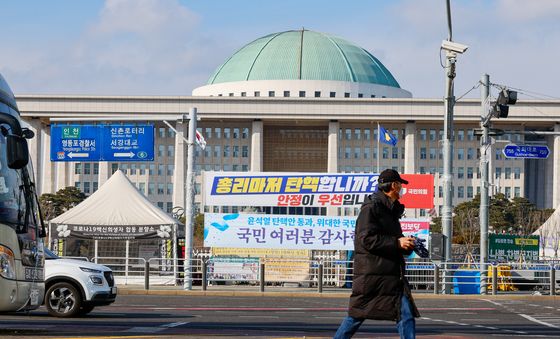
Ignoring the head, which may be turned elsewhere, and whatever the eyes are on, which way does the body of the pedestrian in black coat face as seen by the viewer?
to the viewer's right

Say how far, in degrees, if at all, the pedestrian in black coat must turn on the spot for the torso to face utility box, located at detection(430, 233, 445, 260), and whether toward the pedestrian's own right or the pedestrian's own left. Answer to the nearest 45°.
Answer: approximately 90° to the pedestrian's own left

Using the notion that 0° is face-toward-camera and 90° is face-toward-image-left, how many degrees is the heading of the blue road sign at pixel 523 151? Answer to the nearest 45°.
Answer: approximately 0°

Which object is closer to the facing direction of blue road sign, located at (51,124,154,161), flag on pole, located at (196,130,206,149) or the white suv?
the white suv

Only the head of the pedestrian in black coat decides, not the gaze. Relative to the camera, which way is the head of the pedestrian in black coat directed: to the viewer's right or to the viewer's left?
to the viewer's right

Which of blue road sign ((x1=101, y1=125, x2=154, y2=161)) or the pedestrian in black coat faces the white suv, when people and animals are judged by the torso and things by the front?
the blue road sign

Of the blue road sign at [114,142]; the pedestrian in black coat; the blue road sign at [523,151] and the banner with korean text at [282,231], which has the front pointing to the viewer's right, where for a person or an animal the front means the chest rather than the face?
the pedestrian in black coat

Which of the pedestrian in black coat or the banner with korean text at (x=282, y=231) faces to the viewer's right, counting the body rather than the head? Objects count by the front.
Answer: the pedestrian in black coat

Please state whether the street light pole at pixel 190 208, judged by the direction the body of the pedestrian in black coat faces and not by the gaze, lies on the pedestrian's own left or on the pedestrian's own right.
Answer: on the pedestrian's own left

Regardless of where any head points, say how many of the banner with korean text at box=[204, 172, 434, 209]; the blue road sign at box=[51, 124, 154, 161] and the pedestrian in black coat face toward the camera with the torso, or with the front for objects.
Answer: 2

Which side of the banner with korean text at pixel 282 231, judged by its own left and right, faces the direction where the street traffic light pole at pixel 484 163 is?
left

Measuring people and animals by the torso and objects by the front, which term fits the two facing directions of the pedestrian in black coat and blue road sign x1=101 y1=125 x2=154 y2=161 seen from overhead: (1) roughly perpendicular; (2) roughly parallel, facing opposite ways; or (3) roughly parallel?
roughly perpendicular
